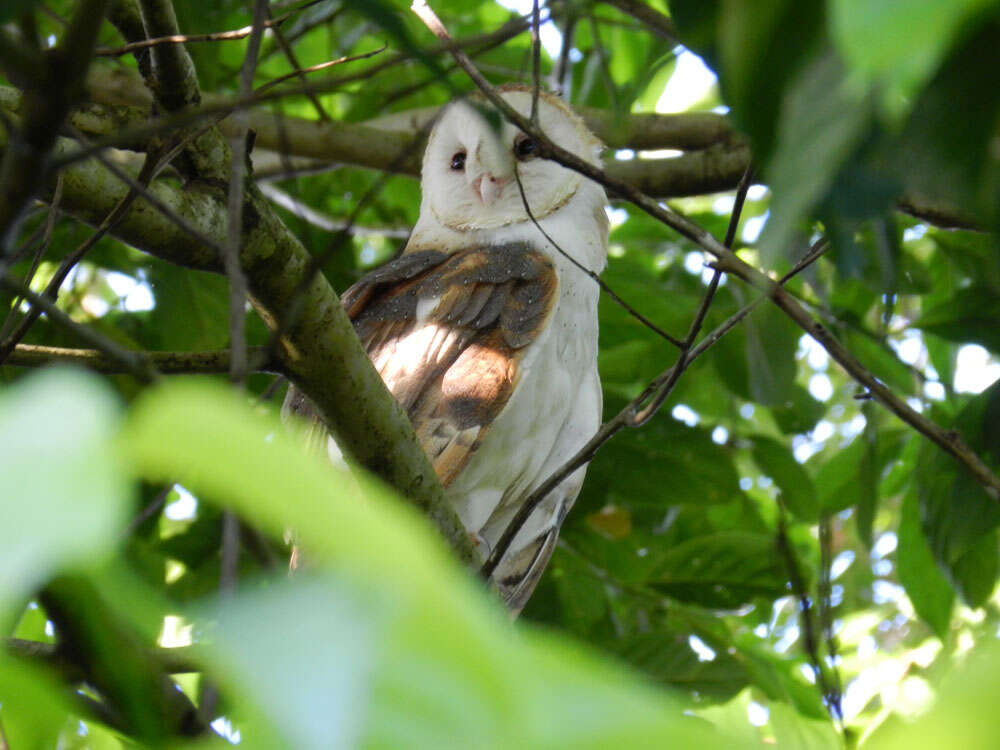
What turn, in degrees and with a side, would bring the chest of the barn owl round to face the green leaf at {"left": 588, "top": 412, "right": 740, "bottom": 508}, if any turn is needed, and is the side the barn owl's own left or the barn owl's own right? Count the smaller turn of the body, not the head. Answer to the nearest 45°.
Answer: approximately 90° to the barn owl's own left

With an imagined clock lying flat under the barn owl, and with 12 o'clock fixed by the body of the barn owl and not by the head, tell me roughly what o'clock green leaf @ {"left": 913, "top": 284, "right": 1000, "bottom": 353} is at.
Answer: The green leaf is roughly at 11 o'clock from the barn owl.

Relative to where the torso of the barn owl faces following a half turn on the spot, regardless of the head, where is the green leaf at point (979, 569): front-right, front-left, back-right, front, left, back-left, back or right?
back-right

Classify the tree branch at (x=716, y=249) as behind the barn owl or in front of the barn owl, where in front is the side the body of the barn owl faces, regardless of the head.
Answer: in front

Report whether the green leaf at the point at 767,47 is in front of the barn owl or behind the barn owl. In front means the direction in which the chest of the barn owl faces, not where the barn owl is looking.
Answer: in front

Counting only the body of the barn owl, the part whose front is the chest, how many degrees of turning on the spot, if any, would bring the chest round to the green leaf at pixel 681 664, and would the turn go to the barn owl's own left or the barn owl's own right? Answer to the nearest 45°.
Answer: approximately 90° to the barn owl's own left

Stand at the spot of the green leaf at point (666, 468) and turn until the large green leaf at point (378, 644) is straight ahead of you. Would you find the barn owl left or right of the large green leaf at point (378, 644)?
right

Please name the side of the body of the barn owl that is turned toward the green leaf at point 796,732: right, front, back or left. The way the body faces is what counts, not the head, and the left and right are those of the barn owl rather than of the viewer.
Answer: front

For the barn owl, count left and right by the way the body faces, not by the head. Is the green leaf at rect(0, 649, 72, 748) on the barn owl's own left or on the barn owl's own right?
on the barn owl's own right

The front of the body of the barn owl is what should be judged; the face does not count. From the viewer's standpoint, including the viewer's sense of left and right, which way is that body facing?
facing the viewer and to the right of the viewer

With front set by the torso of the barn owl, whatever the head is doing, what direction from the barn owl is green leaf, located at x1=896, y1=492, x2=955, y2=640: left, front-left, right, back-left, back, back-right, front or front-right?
front-left
